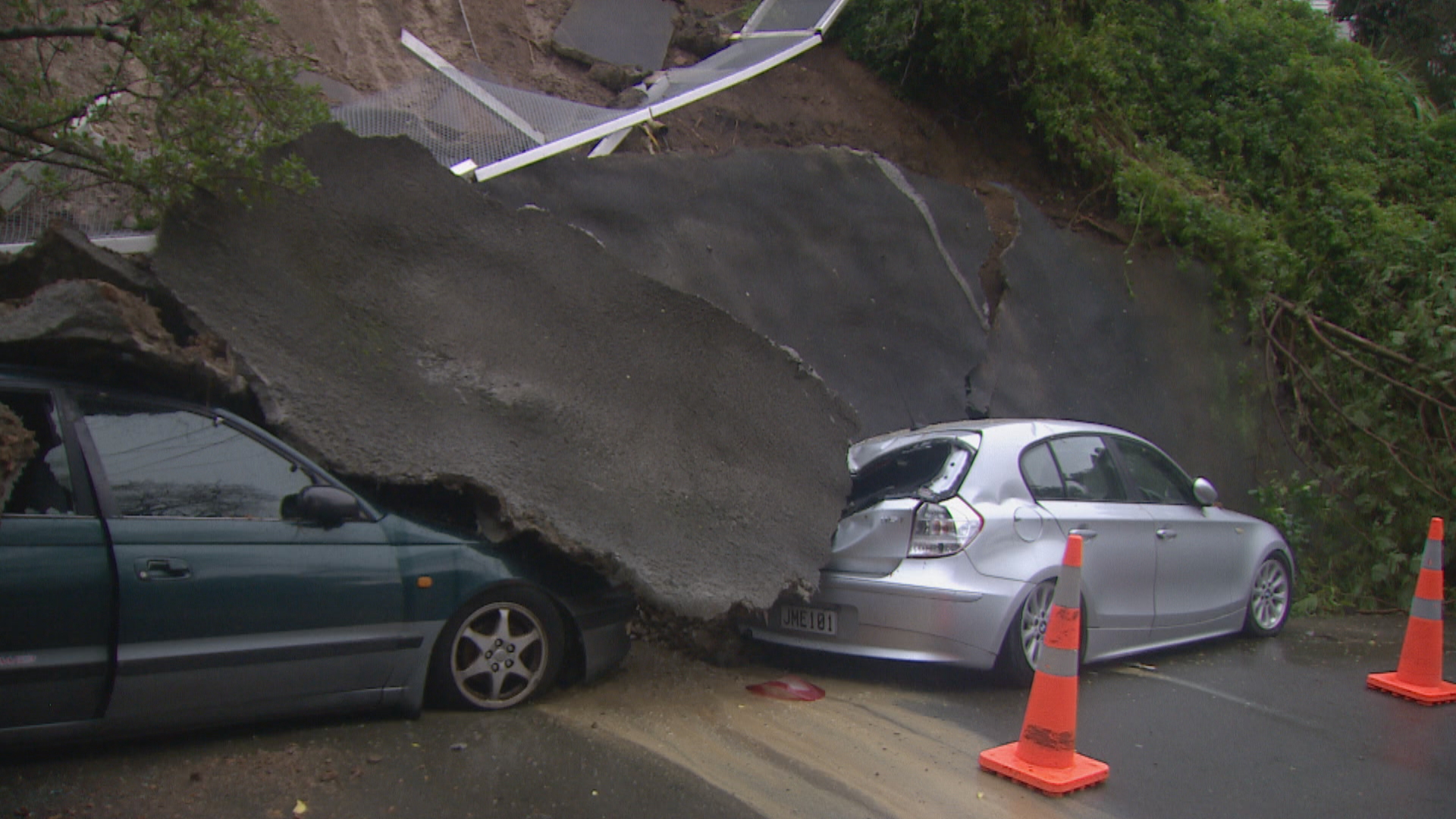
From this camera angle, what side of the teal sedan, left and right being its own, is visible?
right

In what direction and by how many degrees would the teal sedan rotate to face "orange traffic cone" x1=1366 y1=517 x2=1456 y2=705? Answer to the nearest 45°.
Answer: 0° — it already faces it

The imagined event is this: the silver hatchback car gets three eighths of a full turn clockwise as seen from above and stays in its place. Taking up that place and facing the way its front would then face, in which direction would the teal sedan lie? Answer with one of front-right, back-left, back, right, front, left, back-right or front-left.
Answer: front-right

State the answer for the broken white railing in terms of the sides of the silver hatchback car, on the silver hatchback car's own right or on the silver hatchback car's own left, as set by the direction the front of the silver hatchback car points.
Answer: on the silver hatchback car's own left

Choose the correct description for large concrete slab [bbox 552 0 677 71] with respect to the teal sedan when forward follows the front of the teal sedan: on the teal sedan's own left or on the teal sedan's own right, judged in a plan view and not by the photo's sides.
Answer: on the teal sedan's own left

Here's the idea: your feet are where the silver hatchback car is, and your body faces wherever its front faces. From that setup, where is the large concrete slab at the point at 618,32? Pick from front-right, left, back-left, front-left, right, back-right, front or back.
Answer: left

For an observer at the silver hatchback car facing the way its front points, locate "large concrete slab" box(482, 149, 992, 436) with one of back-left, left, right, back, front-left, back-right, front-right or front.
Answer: left

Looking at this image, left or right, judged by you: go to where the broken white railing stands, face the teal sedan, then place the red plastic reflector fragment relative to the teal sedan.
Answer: left

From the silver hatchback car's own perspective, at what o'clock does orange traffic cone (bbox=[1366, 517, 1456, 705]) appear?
The orange traffic cone is roughly at 1 o'clock from the silver hatchback car.

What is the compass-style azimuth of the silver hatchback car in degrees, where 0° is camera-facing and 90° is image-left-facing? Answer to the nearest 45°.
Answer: approximately 225°
